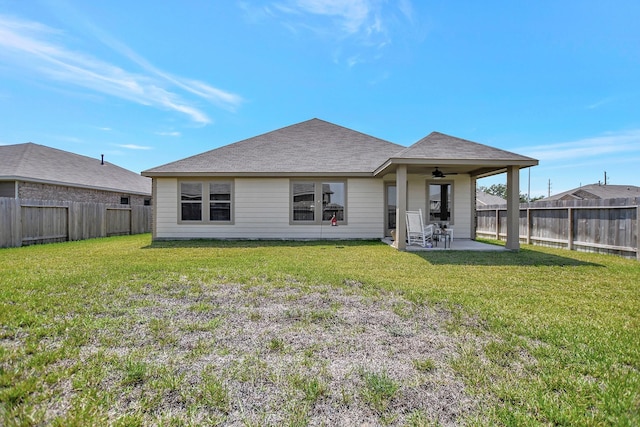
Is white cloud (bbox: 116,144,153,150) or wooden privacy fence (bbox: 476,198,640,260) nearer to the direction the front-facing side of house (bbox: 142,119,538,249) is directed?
the white cloud

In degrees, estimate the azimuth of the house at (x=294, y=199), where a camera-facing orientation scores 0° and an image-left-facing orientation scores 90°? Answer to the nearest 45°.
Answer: approximately 180°

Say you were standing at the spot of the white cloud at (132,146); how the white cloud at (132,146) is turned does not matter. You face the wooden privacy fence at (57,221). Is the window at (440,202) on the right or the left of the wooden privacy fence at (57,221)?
left

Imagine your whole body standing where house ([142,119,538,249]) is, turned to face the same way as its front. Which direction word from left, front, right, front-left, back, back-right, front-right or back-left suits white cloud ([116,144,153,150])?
front-left

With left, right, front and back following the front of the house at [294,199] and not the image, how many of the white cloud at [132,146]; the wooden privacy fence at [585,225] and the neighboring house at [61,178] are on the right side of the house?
1

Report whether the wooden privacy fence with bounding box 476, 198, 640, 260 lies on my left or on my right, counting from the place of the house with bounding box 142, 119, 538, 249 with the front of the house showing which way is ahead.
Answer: on my right

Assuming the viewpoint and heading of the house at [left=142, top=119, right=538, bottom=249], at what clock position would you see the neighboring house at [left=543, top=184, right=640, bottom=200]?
The neighboring house is roughly at 2 o'clock from the house.

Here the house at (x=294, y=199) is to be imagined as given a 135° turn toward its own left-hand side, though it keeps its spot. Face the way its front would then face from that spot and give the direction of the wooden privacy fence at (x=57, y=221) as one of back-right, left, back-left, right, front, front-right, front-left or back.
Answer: front-right

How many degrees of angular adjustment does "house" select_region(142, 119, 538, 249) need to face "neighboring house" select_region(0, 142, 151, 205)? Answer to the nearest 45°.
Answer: approximately 90° to its left
